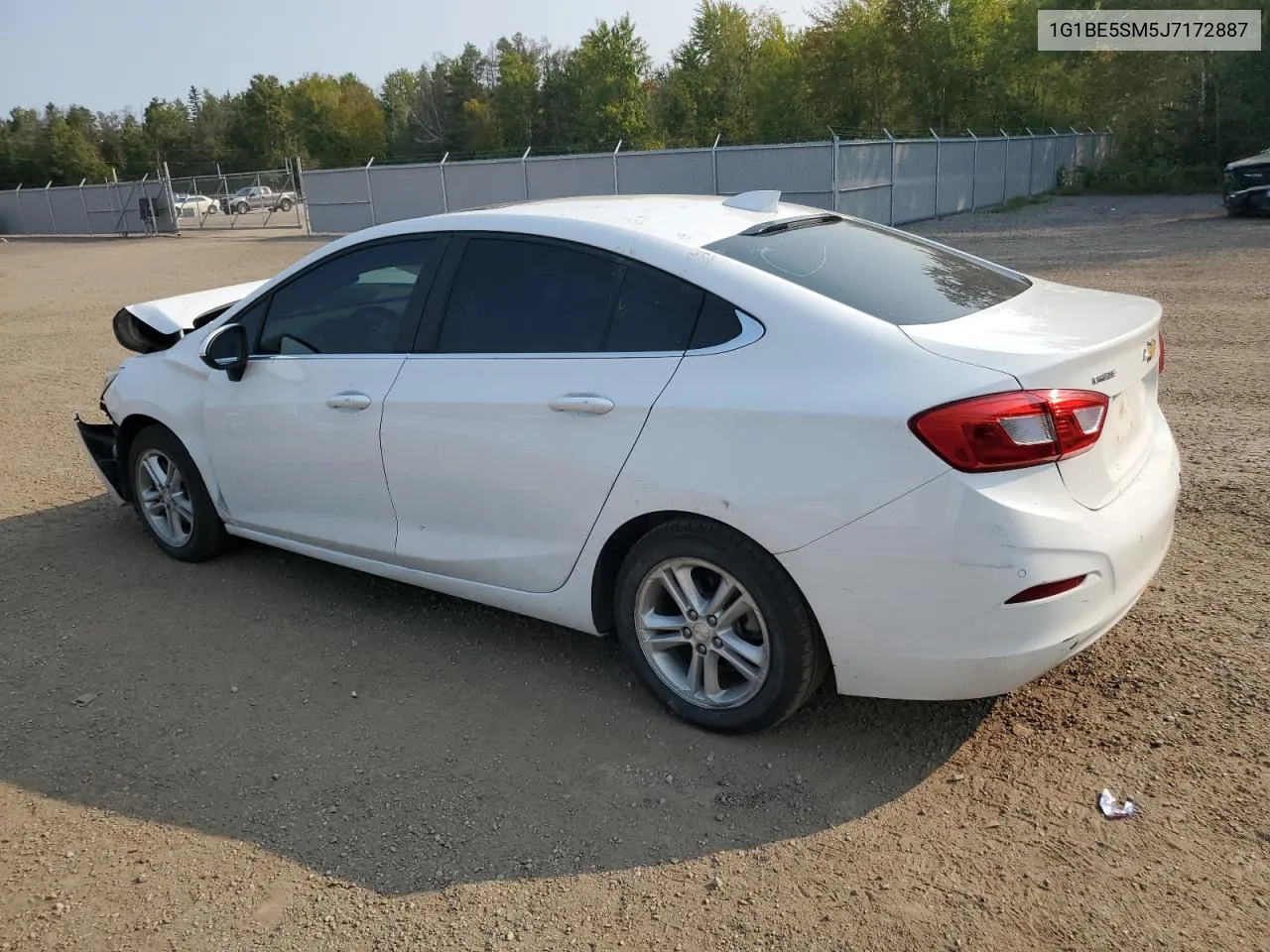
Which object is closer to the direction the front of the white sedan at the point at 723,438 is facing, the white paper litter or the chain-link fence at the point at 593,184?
the chain-link fence

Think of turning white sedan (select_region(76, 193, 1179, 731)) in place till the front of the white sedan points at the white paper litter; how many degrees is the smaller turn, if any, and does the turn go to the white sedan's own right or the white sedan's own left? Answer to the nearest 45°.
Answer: approximately 180°

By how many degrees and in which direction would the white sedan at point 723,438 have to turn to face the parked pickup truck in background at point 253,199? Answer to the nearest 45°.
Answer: approximately 45° to its right

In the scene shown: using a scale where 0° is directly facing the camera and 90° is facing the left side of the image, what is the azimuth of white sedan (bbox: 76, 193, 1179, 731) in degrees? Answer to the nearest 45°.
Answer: approximately 135°

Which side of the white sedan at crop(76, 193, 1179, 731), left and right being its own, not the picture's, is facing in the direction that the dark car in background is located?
right

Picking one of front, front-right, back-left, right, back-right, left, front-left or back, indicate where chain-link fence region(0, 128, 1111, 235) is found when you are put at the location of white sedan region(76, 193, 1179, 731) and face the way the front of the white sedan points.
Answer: front-right

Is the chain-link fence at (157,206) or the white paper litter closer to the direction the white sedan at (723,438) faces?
the chain-link fence

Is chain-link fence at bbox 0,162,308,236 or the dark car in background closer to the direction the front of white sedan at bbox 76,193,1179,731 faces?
the chain-link fence
